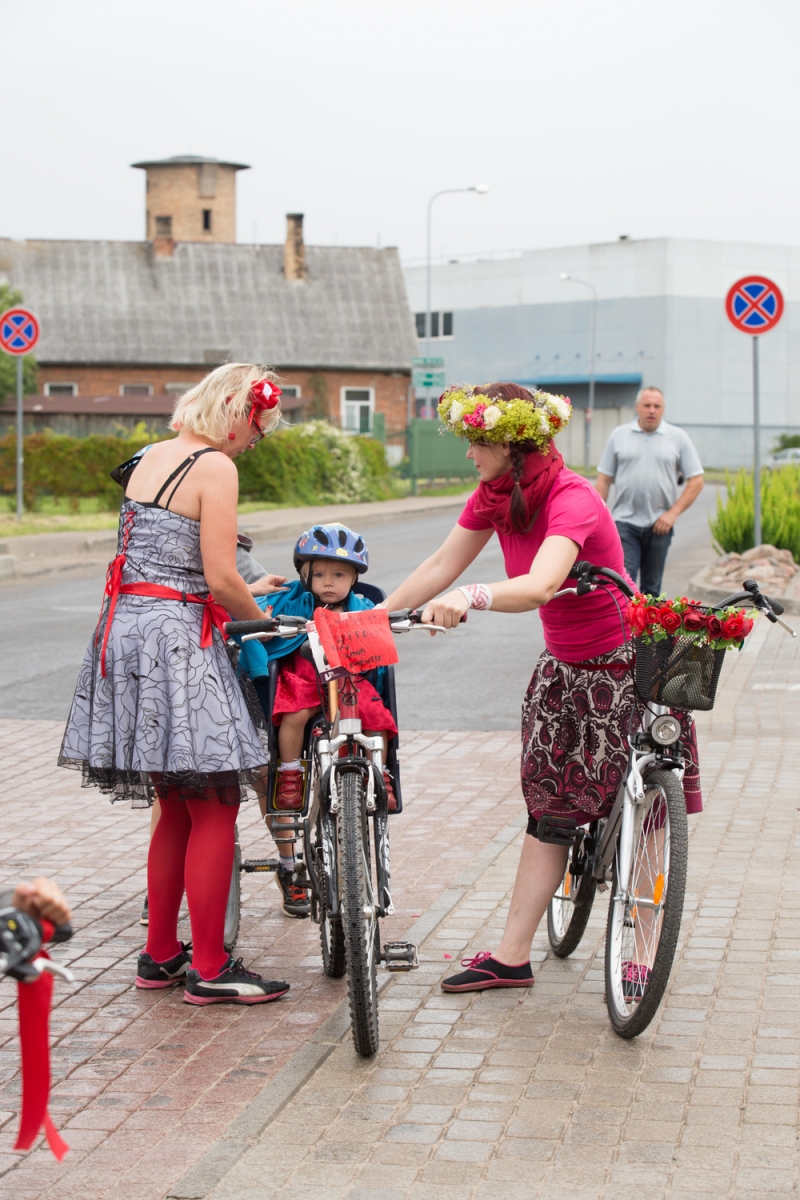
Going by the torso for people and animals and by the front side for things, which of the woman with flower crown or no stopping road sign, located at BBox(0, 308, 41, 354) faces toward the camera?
the no stopping road sign

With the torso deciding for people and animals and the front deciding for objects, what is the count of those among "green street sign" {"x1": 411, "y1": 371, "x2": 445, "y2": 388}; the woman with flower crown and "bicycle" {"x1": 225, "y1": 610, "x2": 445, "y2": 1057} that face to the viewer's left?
1

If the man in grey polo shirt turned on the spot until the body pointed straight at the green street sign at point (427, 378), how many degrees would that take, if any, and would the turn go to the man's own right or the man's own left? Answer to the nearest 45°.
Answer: approximately 180°

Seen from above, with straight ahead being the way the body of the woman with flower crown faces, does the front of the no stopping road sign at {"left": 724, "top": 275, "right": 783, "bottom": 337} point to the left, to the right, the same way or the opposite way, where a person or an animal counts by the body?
to the left

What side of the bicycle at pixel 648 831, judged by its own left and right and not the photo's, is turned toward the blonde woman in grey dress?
right

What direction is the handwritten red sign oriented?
toward the camera

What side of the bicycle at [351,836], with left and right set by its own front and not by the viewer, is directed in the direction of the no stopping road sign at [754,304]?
back

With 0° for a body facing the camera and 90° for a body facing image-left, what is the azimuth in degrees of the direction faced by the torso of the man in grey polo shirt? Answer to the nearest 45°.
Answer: approximately 0°

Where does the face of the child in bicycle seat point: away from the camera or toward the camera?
toward the camera

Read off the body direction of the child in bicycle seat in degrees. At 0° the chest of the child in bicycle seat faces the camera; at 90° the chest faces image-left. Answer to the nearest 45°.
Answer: approximately 0°

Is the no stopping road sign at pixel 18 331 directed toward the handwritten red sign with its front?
yes

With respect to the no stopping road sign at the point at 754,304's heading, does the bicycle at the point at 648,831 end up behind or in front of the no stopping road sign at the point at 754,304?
in front

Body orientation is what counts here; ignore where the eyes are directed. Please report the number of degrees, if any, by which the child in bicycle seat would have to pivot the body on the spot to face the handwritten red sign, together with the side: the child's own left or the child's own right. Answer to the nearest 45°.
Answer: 0° — they already face it

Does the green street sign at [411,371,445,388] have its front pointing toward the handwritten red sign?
yes

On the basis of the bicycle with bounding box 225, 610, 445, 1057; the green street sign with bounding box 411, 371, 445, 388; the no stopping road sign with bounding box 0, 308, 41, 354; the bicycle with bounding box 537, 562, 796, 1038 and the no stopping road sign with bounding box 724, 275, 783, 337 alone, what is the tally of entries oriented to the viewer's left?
0

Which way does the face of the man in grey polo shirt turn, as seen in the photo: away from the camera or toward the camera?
toward the camera

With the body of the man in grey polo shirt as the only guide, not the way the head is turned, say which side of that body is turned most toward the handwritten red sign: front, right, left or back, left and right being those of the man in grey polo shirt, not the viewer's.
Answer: front

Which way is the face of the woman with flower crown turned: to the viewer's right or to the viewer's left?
to the viewer's left
